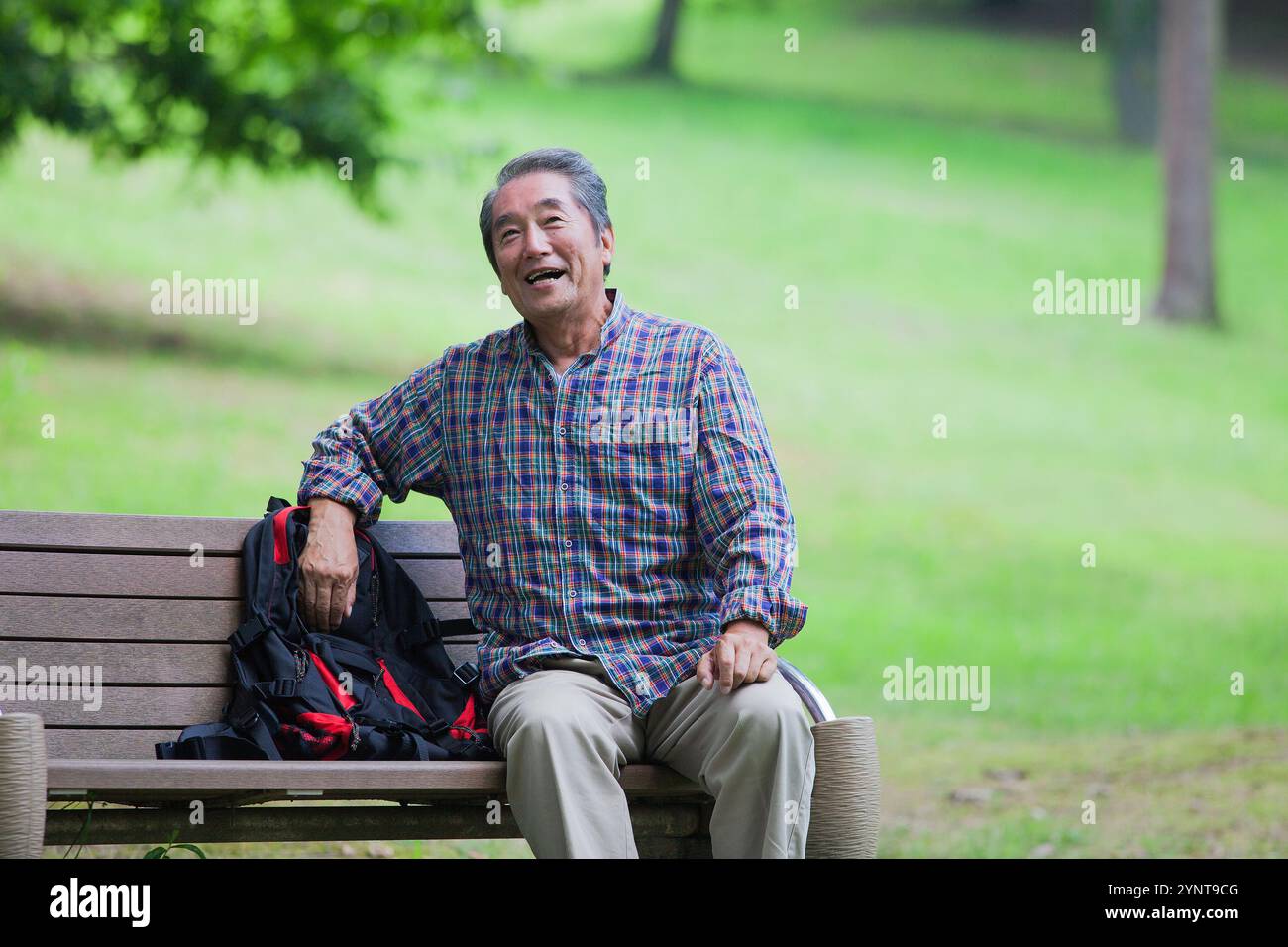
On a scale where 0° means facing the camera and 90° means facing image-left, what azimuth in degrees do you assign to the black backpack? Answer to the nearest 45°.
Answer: approximately 0°

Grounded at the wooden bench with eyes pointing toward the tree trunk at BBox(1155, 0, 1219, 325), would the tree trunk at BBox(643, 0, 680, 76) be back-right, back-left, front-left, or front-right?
front-left

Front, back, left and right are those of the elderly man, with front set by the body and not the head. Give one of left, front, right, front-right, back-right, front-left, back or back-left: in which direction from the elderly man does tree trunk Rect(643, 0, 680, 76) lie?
back

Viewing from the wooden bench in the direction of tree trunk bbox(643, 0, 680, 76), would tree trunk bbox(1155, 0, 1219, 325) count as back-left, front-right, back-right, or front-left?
front-right

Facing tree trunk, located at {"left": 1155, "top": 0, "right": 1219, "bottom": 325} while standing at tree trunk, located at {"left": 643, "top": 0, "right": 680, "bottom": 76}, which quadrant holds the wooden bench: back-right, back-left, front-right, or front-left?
front-right

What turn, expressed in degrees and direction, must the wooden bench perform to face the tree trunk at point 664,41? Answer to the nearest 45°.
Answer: approximately 180°

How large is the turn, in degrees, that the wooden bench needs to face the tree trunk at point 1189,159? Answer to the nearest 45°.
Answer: approximately 135° to its left

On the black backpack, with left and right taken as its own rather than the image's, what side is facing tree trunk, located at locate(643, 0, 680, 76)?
back

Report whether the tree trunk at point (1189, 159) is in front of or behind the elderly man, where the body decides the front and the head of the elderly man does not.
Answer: behind

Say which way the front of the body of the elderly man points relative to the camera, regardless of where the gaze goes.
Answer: toward the camera

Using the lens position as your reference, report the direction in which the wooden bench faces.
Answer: facing the viewer
